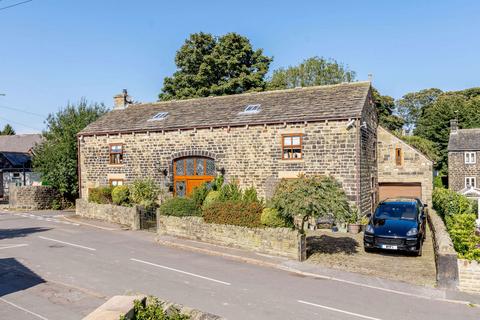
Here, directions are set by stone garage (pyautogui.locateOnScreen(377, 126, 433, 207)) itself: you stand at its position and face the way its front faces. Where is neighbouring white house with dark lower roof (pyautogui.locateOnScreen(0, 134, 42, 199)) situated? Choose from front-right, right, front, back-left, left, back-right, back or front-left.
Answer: right

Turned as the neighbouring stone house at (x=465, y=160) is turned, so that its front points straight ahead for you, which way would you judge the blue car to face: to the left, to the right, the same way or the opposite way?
the same way

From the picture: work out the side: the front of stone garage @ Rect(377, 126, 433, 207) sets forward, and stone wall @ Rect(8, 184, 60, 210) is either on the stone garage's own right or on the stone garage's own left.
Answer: on the stone garage's own right

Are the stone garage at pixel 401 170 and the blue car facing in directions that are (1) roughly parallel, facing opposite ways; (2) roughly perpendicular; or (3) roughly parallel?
roughly parallel

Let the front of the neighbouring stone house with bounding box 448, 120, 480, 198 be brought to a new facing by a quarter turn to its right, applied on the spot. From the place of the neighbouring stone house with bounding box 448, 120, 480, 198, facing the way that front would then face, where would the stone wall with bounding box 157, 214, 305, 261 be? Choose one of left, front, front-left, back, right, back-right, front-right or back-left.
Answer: left

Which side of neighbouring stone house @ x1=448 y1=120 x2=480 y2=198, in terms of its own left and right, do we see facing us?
front

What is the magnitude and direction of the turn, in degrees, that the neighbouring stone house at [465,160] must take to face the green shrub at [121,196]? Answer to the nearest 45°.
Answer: approximately 45° to its right

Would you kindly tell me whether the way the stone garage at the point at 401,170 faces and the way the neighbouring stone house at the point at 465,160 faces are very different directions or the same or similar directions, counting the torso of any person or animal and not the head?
same or similar directions

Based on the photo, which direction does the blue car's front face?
toward the camera

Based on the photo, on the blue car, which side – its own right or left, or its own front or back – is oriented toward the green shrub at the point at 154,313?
front

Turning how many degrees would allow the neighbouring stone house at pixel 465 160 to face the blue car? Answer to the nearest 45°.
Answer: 0° — it already faces it

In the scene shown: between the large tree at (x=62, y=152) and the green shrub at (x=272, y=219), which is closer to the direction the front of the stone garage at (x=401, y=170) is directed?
the green shrub

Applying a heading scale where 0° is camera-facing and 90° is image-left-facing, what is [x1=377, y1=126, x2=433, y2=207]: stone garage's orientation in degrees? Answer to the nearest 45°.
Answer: approximately 0°

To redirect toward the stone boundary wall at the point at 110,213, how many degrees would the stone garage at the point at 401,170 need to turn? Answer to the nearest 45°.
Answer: approximately 45° to its right

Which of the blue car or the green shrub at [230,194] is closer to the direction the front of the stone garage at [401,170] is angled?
the blue car
